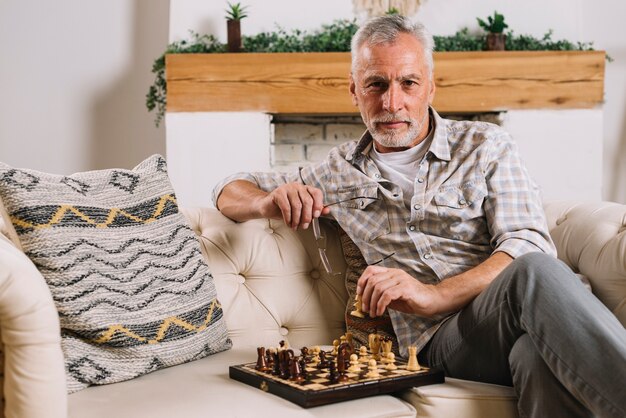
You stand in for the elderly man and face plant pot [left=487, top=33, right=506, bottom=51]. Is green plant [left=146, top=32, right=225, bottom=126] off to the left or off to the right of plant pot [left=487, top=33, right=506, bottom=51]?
left

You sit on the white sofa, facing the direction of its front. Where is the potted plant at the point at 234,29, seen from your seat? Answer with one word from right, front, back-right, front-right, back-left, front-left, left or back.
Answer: back

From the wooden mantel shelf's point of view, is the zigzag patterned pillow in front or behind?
in front

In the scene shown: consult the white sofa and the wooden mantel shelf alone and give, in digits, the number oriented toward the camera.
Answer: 2

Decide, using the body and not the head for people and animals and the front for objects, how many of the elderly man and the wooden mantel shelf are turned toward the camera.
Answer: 2

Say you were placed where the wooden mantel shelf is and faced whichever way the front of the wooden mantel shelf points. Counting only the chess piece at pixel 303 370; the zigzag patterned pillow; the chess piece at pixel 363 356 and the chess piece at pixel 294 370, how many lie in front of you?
4

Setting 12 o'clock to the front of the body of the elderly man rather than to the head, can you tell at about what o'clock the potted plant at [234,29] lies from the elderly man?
The potted plant is roughly at 5 o'clock from the elderly man.

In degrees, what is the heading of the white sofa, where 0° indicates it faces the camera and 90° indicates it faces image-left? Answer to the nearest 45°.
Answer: approximately 0°

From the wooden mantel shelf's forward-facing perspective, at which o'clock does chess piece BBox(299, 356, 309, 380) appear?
The chess piece is roughly at 12 o'clock from the wooden mantel shelf.

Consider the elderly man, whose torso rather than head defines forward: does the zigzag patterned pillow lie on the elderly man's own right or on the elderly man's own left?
on the elderly man's own right

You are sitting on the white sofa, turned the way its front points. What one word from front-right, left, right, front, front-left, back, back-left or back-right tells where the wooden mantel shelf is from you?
back
